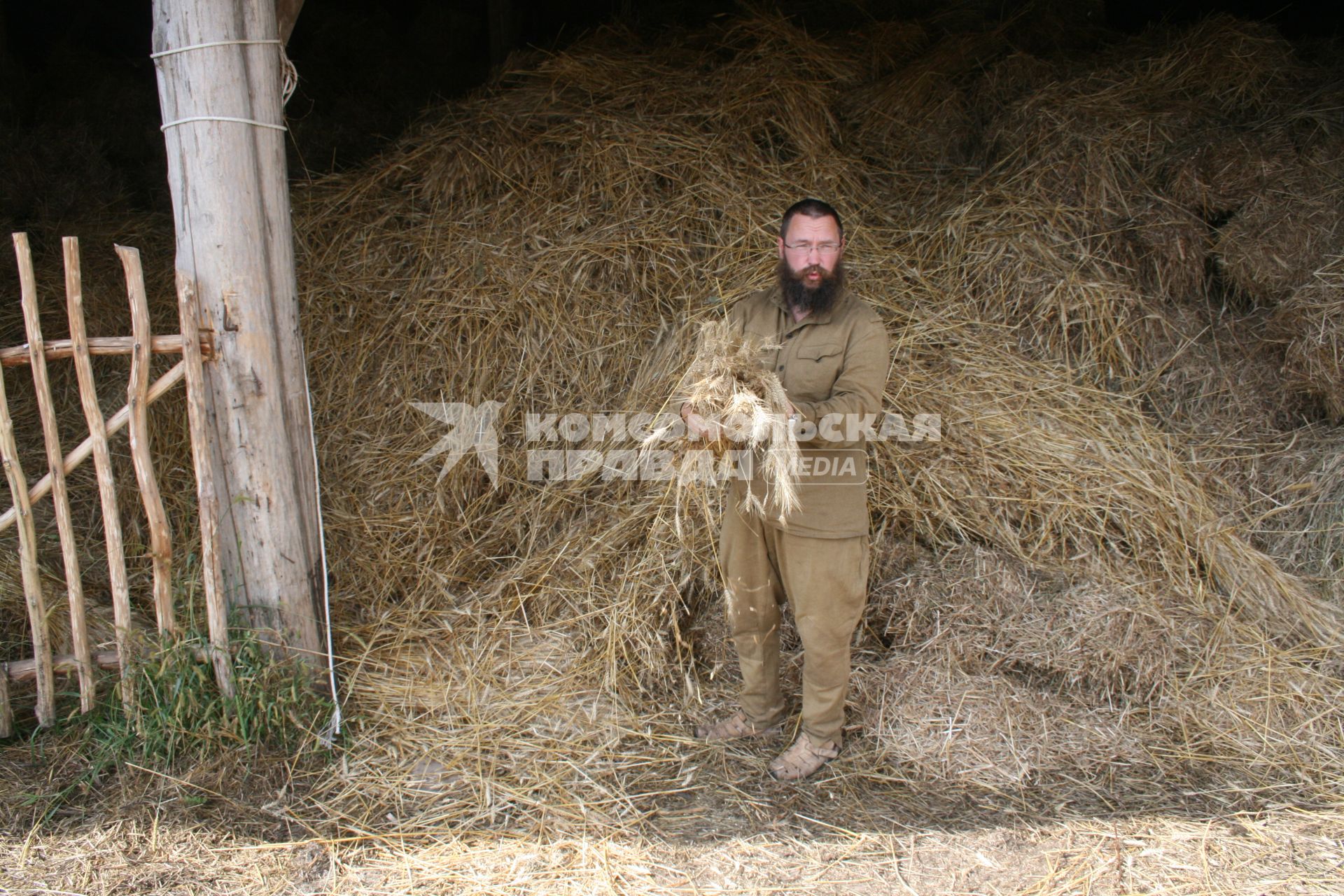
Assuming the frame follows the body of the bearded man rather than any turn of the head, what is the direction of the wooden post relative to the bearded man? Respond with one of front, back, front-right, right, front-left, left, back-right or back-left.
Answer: front-right

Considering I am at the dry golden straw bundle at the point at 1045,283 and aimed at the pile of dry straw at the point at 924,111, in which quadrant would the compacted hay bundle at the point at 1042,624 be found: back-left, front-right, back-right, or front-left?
back-left

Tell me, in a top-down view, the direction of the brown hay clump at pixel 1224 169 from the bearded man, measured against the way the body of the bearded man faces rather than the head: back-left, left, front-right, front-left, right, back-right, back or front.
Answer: back

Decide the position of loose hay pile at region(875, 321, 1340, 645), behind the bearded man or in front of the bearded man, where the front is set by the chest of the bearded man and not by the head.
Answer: behind

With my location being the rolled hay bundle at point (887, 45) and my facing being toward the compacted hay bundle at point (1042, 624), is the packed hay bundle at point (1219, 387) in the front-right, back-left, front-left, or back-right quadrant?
front-left

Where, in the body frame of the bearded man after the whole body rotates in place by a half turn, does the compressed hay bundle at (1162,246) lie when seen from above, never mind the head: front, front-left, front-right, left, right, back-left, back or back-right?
front

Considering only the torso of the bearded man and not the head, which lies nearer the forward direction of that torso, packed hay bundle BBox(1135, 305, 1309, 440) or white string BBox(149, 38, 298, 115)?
the white string

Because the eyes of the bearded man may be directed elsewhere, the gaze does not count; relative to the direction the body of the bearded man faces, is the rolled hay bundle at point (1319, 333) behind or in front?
behind

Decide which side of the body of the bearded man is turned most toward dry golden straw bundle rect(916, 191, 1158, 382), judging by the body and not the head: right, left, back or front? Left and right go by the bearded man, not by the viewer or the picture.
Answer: back

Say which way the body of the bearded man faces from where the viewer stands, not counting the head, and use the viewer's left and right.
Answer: facing the viewer and to the left of the viewer

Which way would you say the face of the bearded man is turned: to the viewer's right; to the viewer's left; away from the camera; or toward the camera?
toward the camera
